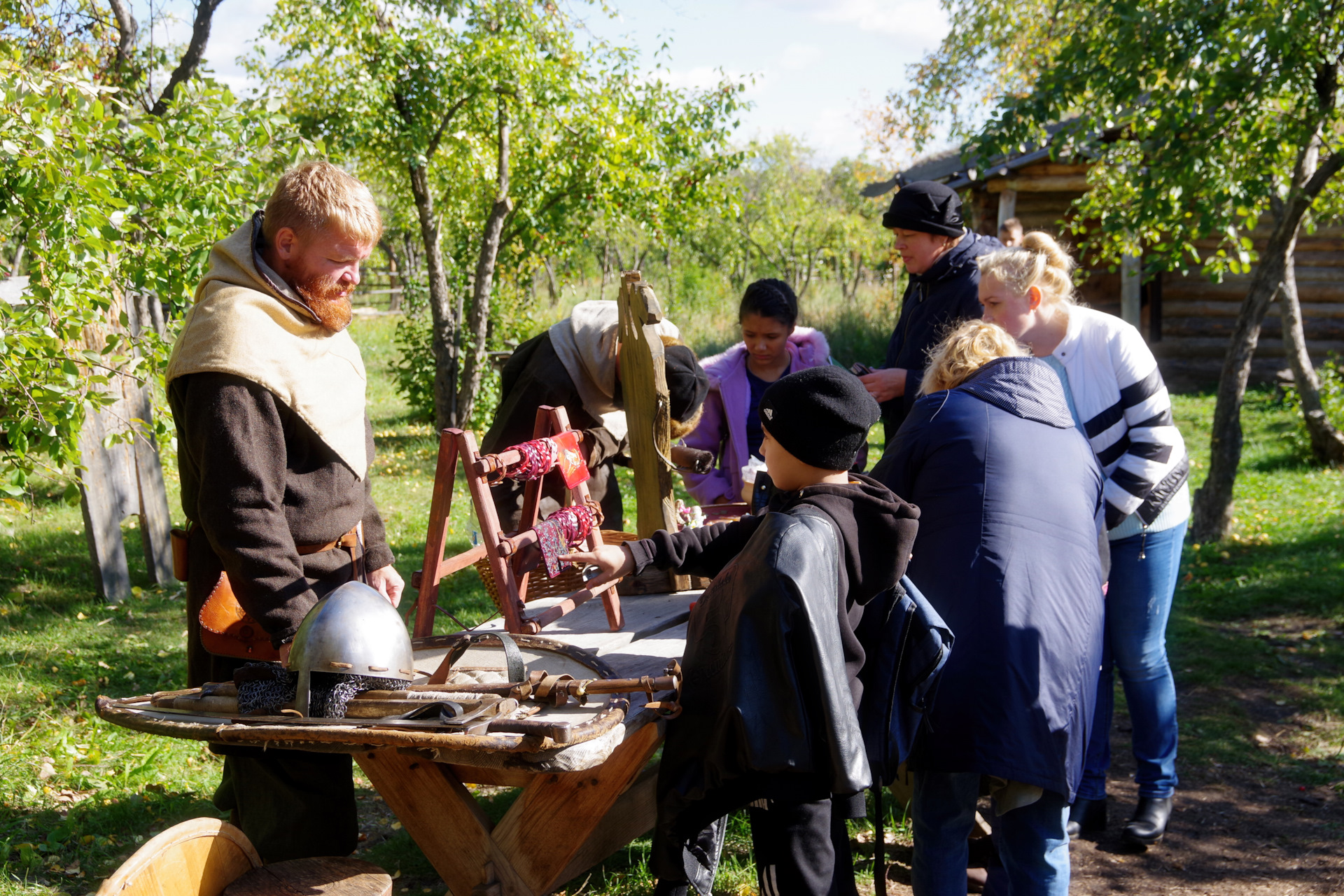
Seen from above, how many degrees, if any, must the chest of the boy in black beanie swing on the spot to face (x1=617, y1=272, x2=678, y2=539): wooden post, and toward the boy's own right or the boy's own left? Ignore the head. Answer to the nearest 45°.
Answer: approximately 45° to the boy's own right

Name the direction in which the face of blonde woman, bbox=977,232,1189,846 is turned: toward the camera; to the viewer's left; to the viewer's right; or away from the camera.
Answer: to the viewer's left

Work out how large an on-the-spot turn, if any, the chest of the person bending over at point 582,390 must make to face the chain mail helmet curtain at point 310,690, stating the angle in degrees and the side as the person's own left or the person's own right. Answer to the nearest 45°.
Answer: approximately 90° to the person's own right

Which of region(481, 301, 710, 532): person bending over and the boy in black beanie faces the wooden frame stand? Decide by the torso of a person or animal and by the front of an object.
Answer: the boy in black beanie

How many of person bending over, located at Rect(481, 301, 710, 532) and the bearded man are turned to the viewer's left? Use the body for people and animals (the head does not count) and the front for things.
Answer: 0

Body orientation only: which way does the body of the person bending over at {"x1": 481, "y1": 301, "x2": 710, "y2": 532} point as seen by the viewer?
to the viewer's right

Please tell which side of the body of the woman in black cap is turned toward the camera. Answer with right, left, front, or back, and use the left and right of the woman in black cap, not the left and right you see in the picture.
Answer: left

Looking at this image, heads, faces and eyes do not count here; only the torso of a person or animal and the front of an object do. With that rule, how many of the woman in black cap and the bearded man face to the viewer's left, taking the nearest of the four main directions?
1

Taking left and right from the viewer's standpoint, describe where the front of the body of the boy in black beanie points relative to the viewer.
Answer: facing away from the viewer and to the left of the viewer

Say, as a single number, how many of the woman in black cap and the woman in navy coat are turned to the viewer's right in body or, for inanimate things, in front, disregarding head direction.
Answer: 0

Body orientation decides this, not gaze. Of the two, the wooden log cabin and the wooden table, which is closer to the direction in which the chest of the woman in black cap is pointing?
the wooden table

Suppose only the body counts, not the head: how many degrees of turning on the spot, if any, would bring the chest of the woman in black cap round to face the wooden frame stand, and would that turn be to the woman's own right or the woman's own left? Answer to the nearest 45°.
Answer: approximately 45° to the woman's own left

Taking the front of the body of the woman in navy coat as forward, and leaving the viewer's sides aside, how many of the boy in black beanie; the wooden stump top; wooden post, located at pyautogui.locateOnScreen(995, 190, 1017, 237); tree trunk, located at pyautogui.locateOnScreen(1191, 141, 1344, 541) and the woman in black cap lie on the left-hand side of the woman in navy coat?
2

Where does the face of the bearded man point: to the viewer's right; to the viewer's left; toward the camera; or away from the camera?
to the viewer's right

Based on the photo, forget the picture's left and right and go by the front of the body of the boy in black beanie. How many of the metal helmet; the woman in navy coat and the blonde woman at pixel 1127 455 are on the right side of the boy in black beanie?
2
